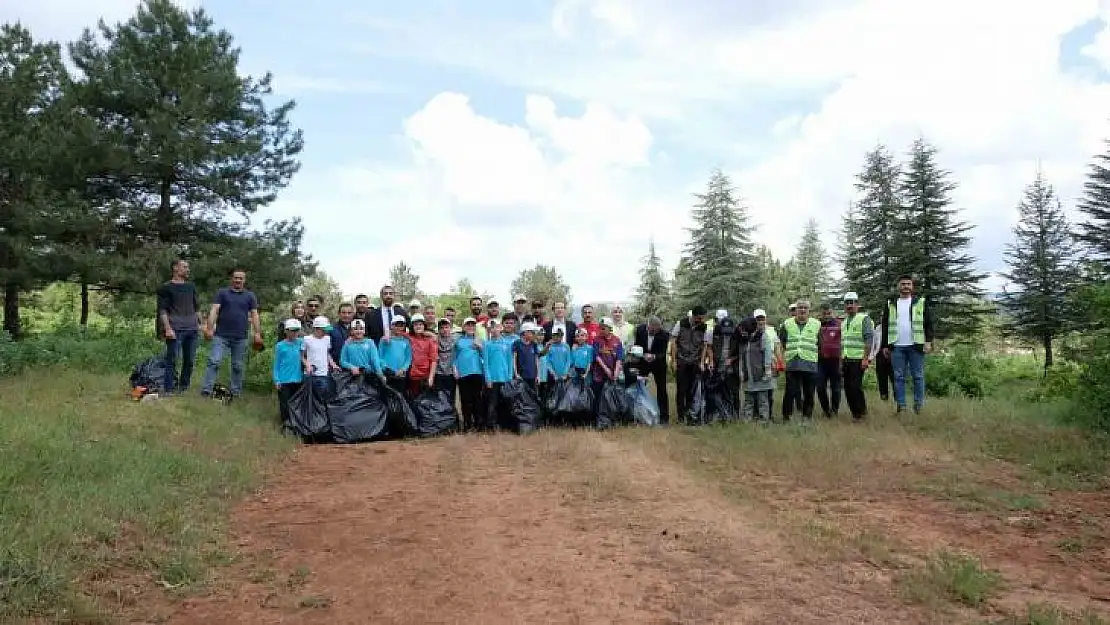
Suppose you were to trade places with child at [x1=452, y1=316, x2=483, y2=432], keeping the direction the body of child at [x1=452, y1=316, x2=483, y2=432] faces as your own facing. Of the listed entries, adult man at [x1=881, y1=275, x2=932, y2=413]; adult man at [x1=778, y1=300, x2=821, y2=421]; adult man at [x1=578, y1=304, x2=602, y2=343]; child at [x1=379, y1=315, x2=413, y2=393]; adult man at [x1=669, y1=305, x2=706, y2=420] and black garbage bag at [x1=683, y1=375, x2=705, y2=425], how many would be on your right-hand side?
1

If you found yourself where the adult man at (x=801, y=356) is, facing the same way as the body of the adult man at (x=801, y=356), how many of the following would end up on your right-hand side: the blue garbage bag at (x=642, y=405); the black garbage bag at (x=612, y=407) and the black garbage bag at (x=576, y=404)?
3

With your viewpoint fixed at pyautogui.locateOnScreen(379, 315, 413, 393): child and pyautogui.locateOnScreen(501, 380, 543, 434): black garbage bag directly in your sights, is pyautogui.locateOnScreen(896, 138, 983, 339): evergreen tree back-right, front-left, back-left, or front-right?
front-left

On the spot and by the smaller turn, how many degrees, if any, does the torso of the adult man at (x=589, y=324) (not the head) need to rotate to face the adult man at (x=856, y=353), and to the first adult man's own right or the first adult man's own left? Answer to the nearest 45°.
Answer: approximately 90° to the first adult man's own left

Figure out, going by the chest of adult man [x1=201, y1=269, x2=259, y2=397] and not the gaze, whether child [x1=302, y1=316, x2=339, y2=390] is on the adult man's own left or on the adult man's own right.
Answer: on the adult man's own left

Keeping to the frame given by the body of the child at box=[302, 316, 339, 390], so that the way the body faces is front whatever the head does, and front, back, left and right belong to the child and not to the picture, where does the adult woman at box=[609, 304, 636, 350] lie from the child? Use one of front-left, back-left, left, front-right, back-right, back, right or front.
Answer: left

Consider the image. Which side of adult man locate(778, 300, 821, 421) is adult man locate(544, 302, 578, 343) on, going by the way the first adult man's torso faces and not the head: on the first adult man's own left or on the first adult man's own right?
on the first adult man's own right

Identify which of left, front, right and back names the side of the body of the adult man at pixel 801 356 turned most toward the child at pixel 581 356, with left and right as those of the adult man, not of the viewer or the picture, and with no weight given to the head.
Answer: right

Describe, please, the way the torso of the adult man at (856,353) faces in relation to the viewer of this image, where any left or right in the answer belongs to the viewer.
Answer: facing the viewer and to the left of the viewer

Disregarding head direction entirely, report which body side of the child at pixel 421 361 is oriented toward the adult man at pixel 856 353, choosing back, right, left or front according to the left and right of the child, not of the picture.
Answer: left

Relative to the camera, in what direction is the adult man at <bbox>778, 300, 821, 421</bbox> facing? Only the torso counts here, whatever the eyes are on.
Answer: toward the camera

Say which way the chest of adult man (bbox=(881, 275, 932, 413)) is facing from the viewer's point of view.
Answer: toward the camera
